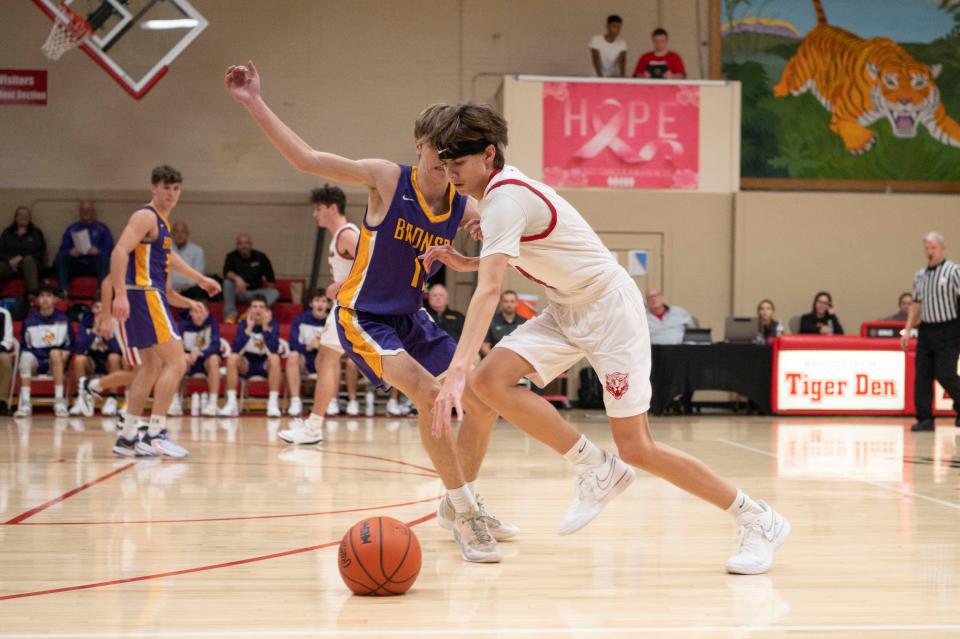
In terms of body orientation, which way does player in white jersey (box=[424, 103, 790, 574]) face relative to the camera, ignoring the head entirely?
to the viewer's left

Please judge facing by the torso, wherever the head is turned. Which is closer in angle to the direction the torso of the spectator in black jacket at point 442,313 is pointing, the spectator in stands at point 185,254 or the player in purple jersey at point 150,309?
the player in purple jersey

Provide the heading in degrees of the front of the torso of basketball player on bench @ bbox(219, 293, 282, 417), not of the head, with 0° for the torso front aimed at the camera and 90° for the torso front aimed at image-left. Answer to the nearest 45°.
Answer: approximately 0°

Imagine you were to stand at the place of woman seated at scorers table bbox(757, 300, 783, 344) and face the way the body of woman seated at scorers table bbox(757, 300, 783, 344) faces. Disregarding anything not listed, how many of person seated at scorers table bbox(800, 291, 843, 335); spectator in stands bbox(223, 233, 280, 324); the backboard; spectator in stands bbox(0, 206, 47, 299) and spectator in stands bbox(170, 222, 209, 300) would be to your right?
4

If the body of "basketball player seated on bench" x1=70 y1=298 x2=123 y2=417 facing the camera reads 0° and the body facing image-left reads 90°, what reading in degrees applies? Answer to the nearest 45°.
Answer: approximately 0°
